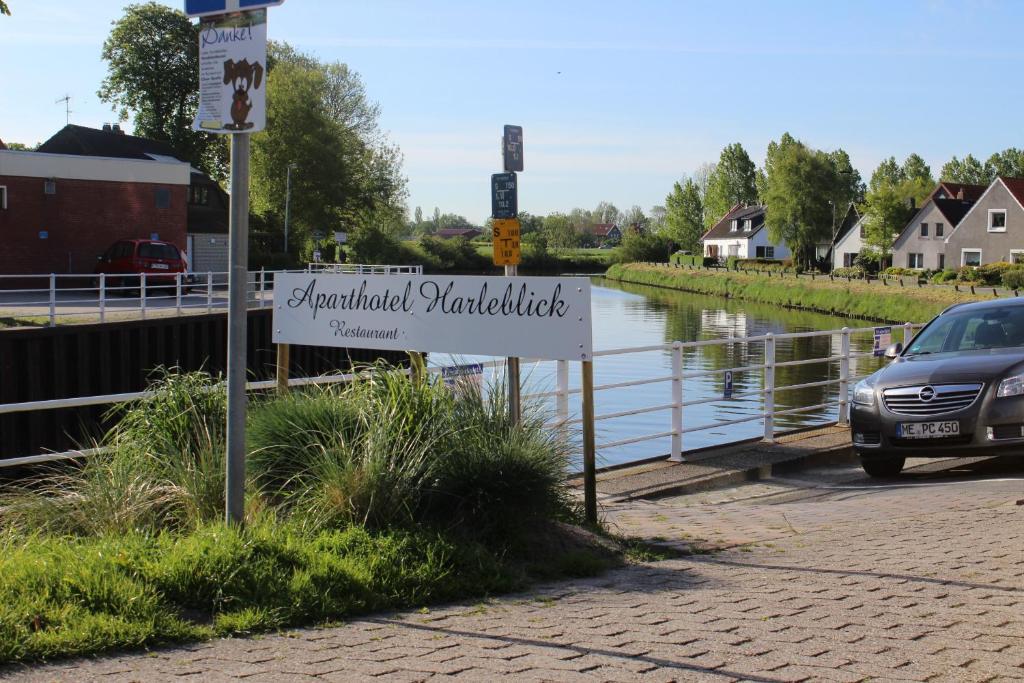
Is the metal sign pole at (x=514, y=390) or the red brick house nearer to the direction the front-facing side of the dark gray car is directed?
the metal sign pole

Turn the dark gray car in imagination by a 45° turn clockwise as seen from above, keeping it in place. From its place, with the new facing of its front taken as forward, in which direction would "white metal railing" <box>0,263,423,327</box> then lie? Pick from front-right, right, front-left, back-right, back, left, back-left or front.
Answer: front-right

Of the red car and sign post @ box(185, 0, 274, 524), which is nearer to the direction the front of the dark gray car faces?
the sign post

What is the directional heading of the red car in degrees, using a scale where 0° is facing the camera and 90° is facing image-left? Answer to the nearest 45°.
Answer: approximately 135°

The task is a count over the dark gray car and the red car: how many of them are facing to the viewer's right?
0

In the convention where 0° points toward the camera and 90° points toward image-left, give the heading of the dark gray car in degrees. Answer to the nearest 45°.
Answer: approximately 45°

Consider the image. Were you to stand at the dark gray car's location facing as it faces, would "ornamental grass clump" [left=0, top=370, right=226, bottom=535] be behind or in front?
in front

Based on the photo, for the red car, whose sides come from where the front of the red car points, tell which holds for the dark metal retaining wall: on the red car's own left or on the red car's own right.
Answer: on the red car's own left
